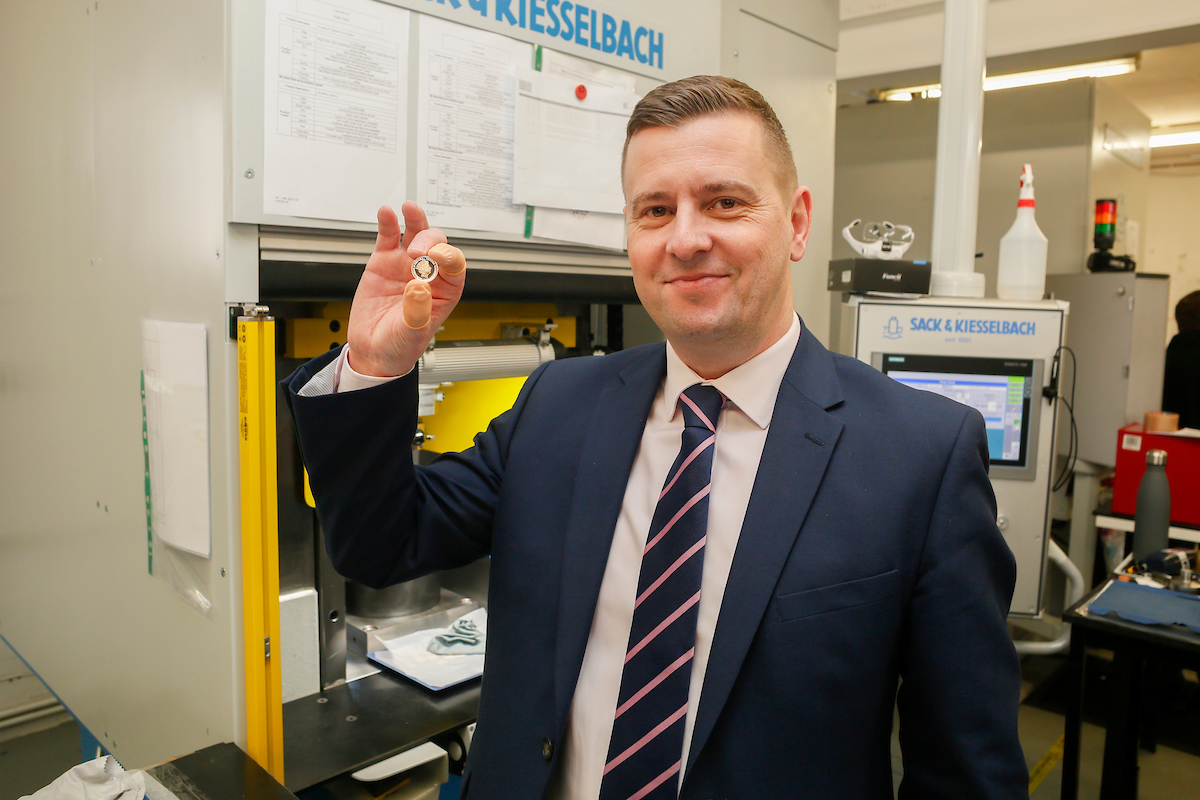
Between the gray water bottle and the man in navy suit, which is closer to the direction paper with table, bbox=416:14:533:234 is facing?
the man in navy suit

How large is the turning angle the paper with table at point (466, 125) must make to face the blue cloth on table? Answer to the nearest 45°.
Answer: approximately 45° to its left

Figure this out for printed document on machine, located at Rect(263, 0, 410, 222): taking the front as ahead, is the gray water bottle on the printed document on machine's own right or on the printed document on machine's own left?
on the printed document on machine's own left

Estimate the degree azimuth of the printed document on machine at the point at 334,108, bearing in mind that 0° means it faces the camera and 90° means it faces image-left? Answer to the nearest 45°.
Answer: approximately 315°

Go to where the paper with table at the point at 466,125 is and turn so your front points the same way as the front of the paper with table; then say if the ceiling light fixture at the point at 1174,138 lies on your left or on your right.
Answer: on your left

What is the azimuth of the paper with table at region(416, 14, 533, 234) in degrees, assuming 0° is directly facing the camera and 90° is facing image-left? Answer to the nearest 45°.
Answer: approximately 315°

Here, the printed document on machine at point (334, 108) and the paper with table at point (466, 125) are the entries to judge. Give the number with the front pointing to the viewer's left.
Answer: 0

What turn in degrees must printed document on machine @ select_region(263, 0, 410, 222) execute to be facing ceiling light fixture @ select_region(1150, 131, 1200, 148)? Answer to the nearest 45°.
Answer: approximately 90° to its left

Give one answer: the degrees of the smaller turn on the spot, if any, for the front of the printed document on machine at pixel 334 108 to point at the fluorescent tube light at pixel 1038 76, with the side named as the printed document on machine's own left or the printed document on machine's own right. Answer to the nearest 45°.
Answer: approximately 90° to the printed document on machine's own left
